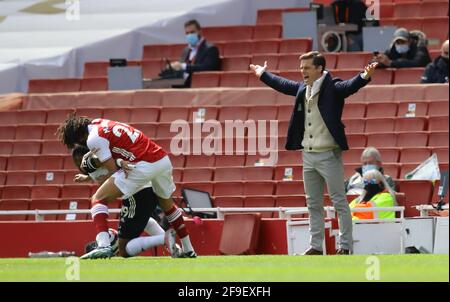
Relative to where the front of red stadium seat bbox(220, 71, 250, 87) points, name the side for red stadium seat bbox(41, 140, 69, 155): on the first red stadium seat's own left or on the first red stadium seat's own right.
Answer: on the first red stadium seat's own right

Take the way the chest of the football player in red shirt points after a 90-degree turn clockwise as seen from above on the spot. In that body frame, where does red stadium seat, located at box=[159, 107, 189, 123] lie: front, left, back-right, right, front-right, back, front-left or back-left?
front

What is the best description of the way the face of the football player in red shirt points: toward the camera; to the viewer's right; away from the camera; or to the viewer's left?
to the viewer's left
